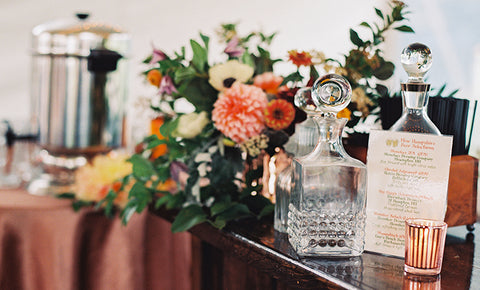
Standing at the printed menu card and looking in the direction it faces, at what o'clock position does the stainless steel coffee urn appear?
The stainless steel coffee urn is roughly at 4 o'clock from the printed menu card.

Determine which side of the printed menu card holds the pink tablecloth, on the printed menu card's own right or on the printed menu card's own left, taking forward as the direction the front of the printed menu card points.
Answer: on the printed menu card's own right

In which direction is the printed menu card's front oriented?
toward the camera
